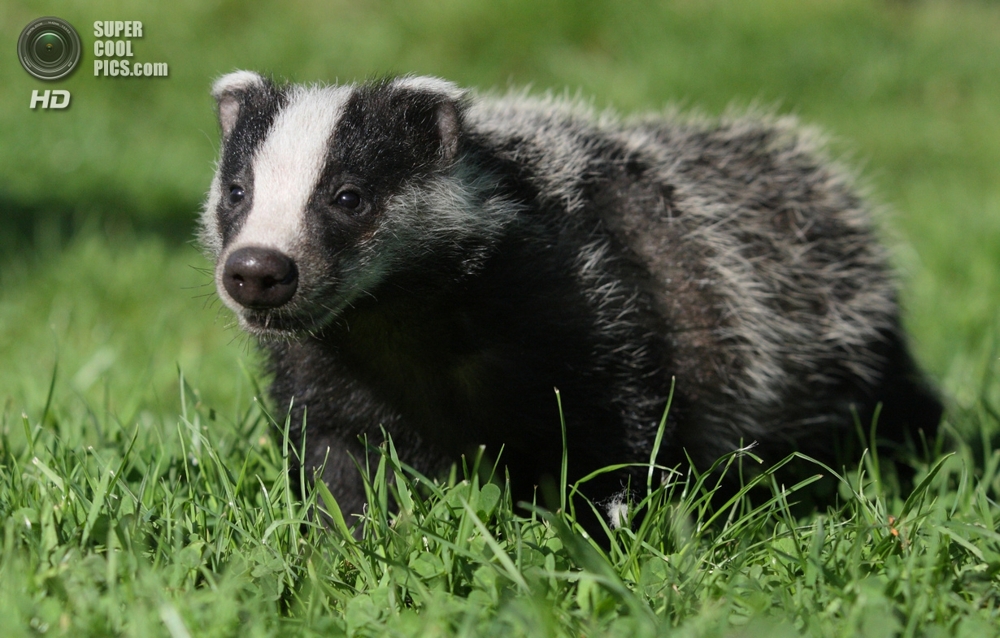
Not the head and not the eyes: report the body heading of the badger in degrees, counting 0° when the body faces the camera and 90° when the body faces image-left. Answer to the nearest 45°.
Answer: approximately 45°
